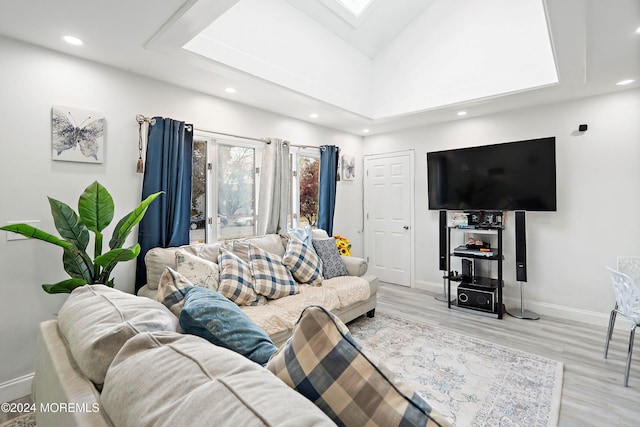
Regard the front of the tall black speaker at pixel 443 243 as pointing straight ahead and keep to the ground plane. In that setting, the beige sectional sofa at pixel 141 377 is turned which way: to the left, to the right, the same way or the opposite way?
the opposite way

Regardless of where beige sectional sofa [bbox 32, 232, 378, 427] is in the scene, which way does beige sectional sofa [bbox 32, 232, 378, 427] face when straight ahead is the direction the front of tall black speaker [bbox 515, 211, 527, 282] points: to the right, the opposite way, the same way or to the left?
the opposite way

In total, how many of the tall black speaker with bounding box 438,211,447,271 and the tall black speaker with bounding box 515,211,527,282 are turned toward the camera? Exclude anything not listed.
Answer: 2

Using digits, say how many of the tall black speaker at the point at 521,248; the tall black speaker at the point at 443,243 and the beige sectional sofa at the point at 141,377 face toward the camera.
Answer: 2

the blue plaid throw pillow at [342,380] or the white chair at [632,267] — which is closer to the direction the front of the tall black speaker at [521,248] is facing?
the blue plaid throw pillow

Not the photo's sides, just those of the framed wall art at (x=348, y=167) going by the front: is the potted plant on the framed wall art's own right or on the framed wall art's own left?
on the framed wall art's own right

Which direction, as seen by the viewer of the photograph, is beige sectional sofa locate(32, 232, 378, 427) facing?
facing away from the viewer and to the right of the viewer
